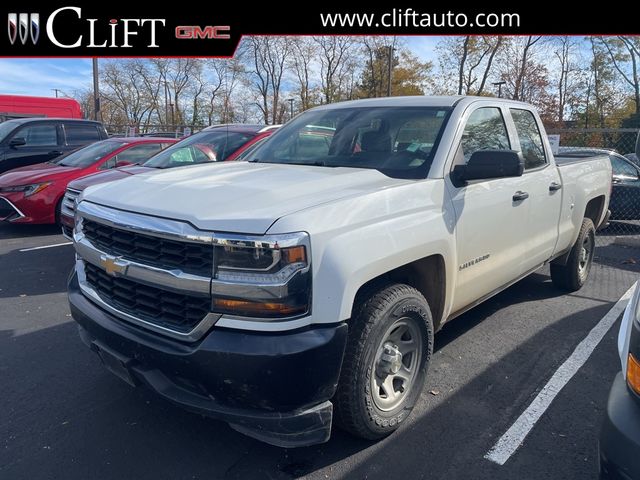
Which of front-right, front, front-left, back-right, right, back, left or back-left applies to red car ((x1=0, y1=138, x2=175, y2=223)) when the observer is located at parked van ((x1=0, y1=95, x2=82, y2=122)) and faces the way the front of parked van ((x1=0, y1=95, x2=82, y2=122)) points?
left

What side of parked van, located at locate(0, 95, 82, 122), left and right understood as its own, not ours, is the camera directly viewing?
left

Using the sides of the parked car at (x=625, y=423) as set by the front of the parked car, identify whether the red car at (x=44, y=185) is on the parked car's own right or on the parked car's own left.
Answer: on the parked car's own right

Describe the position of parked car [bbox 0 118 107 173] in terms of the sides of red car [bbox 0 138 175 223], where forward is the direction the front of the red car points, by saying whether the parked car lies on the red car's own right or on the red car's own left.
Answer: on the red car's own right

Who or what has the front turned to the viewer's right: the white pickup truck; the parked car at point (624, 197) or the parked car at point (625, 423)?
the parked car at point (624, 197)

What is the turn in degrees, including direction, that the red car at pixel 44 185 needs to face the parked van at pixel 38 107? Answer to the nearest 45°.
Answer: approximately 135° to its right

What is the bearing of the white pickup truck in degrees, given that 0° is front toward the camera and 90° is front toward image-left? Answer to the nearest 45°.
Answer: approximately 45°

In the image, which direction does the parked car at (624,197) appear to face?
to the viewer's right

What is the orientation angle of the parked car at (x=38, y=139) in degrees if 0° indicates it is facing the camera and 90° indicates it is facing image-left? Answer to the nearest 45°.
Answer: approximately 45°
